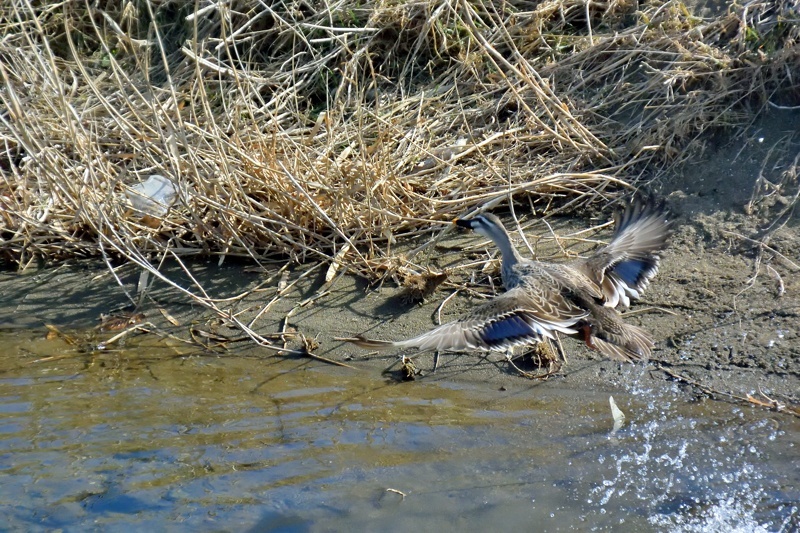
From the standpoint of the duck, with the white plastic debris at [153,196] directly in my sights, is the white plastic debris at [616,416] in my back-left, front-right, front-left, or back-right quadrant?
back-left

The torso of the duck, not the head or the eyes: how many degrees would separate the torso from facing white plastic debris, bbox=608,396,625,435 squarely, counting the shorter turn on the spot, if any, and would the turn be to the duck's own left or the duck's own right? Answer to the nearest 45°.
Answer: approximately 135° to the duck's own left

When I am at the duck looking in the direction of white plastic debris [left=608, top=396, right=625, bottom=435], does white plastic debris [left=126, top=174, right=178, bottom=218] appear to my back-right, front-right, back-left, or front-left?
back-right

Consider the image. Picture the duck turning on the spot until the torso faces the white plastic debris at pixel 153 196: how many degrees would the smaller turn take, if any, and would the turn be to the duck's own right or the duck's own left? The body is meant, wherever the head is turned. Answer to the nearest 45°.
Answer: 0° — it already faces it

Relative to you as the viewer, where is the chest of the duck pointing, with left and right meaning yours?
facing away from the viewer and to the left of the viewer
